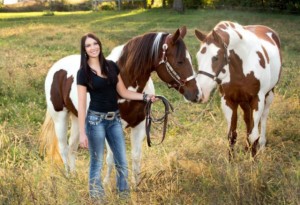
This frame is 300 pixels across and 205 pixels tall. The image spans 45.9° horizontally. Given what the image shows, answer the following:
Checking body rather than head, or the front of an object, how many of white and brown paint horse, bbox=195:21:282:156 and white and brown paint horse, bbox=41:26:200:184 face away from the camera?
0

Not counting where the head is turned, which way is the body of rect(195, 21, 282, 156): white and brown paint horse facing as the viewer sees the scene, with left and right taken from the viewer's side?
facing the viewer and to the left of the viewer

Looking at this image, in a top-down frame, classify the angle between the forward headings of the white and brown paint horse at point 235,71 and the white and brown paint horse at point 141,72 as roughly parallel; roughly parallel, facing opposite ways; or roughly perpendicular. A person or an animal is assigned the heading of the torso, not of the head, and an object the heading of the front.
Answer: roughly perpendicular

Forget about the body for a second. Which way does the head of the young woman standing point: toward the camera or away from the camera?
toward the camera

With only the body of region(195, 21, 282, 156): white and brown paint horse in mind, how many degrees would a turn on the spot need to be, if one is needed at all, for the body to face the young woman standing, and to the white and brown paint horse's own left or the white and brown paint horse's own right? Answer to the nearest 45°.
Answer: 0° — it already faces them

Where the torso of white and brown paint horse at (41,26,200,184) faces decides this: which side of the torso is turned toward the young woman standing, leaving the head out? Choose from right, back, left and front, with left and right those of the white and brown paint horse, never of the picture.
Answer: right

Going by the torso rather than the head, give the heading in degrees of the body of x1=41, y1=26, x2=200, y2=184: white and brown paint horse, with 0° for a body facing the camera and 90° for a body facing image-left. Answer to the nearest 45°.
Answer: approximately 315°

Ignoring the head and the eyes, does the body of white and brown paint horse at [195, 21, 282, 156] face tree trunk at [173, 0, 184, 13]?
no

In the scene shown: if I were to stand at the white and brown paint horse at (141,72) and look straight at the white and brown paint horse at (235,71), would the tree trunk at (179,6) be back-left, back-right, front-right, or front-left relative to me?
front-left
